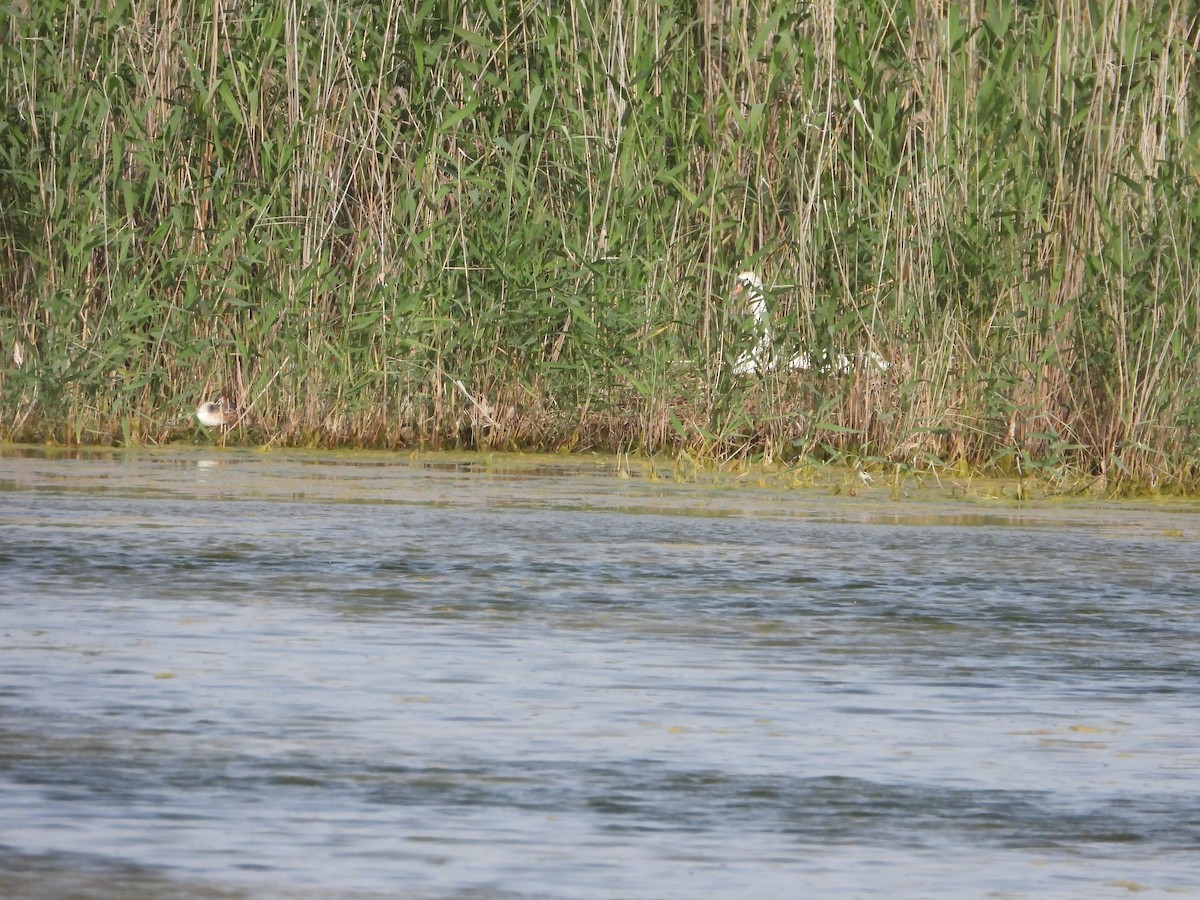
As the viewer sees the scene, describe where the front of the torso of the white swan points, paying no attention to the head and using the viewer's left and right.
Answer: facing to the left of the viewer

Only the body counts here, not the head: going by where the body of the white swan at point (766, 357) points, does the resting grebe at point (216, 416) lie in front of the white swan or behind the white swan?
in front
